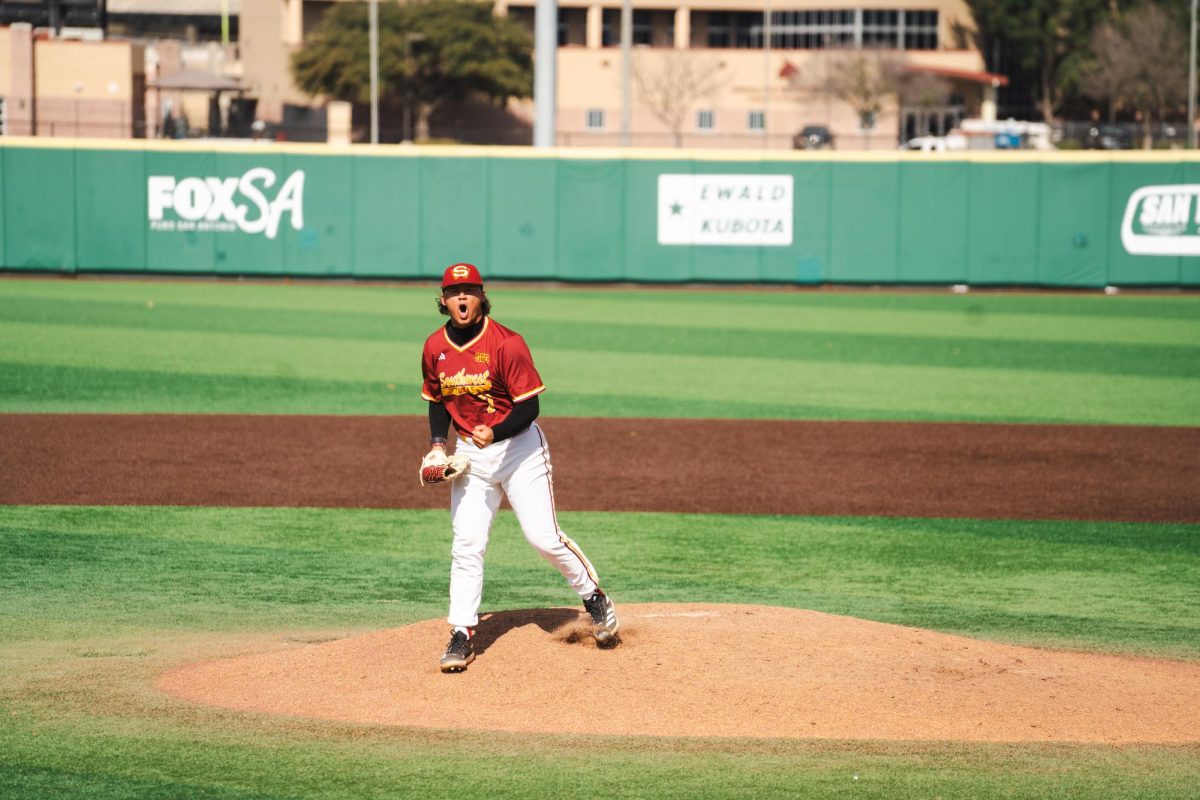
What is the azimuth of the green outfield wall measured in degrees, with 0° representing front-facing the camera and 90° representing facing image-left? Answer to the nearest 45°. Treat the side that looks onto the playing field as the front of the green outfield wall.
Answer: approximately 0°
